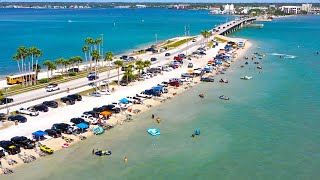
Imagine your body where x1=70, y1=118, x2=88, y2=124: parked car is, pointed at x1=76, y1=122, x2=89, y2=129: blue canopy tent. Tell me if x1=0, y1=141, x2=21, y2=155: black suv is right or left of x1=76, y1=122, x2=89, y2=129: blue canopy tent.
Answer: right

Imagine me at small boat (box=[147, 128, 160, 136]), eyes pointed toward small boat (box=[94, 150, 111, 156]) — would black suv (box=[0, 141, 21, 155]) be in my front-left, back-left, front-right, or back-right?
front-right

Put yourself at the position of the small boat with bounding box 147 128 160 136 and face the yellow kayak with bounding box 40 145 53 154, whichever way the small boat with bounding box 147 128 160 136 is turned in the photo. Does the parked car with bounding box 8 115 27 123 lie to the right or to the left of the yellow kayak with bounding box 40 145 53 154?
right

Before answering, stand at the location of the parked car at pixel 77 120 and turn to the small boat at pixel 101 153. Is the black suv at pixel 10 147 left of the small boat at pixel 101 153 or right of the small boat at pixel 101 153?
right

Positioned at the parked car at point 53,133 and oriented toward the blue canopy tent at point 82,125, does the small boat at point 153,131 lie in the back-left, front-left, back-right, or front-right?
front-right
